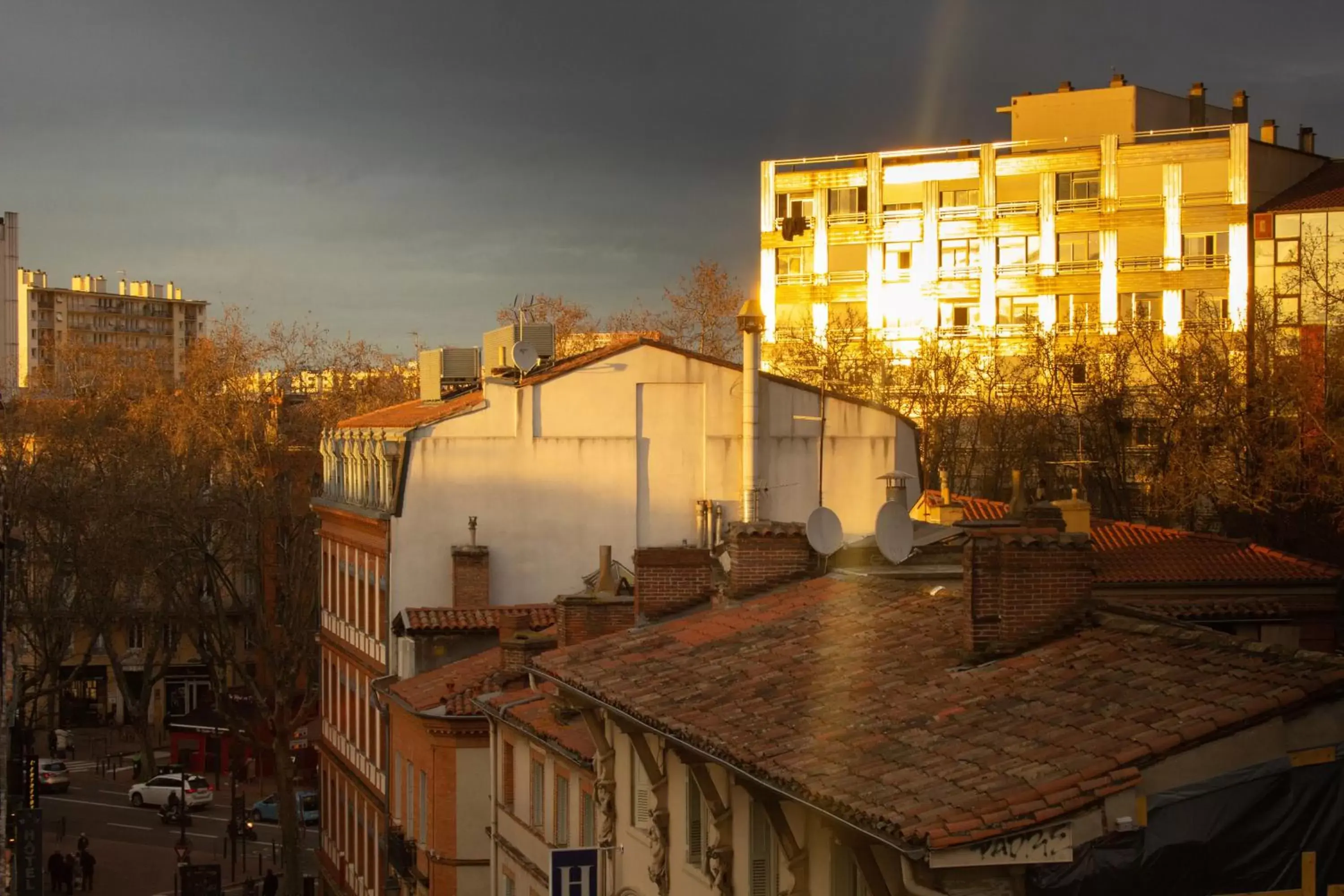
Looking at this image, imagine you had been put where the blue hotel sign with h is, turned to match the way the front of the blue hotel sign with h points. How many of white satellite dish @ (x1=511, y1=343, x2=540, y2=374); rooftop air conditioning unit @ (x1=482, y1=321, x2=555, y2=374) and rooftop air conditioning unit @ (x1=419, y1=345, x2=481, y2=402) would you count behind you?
3

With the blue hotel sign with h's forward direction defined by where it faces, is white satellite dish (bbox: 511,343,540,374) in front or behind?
behind

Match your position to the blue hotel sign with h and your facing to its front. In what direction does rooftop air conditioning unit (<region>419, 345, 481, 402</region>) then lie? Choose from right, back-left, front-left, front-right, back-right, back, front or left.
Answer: back

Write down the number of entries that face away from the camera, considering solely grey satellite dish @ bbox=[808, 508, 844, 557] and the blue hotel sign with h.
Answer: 0
